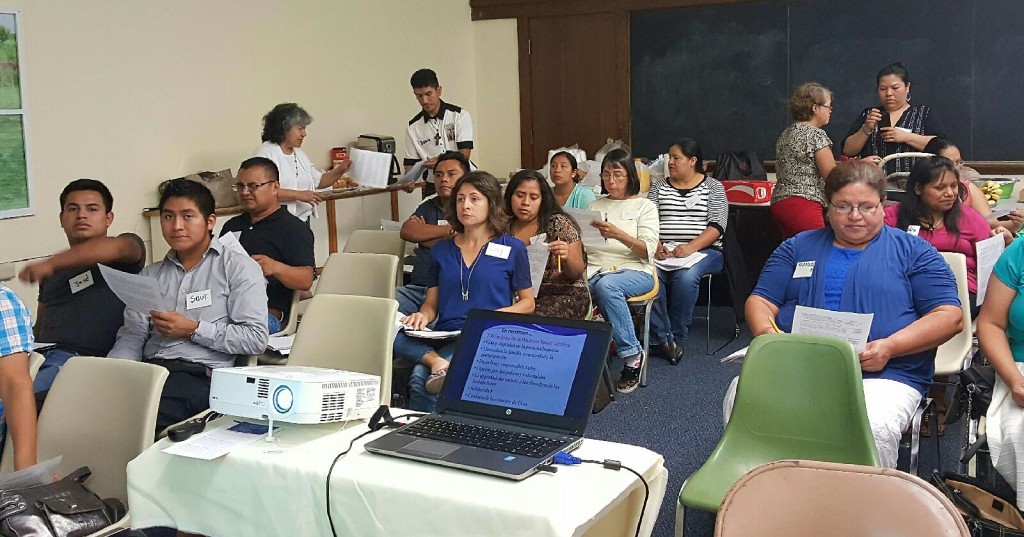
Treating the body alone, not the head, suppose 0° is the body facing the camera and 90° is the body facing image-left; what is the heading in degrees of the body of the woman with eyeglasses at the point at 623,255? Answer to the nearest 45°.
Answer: approximately 45°

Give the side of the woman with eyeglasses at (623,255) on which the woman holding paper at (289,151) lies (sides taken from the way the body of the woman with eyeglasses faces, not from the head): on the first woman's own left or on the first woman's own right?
on the first woman's own right

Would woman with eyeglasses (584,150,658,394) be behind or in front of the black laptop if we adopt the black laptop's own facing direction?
behind

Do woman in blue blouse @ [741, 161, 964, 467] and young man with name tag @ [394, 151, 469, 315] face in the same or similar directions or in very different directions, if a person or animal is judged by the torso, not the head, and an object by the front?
same or similar directions

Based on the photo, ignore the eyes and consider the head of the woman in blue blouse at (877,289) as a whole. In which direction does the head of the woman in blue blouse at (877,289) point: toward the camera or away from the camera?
toward the camera

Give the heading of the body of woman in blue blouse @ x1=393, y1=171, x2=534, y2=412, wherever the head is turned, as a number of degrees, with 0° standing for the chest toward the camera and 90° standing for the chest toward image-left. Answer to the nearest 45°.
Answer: approximately 45°

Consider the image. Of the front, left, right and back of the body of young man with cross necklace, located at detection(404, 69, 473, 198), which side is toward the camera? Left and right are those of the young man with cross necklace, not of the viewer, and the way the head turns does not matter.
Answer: front

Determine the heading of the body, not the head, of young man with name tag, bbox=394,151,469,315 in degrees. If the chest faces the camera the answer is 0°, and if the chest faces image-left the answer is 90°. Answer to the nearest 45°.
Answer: approximately 45°

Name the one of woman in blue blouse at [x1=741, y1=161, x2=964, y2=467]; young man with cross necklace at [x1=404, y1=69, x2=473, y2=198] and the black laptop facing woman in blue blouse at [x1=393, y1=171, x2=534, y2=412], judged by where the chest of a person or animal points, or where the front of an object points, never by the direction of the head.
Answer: the young man with cross necklace

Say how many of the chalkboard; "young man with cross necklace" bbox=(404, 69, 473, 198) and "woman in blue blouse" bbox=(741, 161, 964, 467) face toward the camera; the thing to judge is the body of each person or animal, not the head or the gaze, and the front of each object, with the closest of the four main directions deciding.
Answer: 3

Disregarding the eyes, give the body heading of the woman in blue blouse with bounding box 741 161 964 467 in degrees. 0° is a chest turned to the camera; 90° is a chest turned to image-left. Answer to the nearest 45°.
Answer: approximately 0°

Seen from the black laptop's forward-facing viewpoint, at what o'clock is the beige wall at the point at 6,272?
The beige wall is roughly at 3 o'clock from the black laptop.

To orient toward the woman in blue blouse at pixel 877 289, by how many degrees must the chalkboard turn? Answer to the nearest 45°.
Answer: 0° — it already faces them

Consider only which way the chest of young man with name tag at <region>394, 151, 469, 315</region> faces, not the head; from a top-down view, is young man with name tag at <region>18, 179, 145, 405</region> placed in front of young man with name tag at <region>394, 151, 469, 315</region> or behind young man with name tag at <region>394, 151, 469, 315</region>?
in front

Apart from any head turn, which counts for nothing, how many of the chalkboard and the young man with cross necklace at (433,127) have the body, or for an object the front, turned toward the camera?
2
